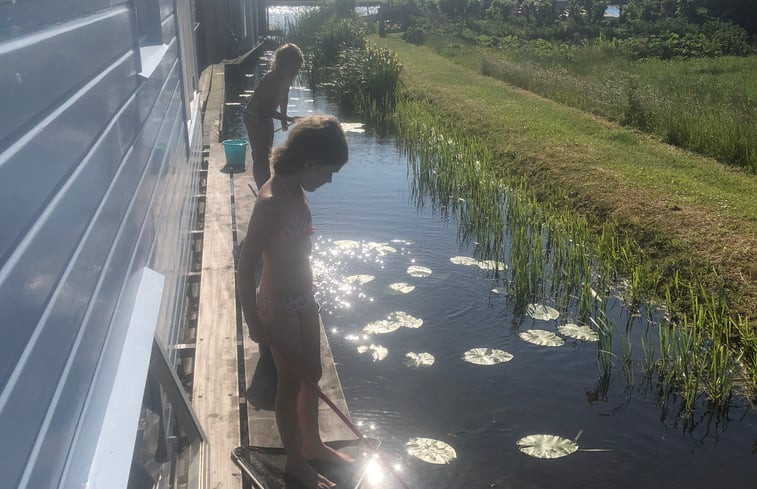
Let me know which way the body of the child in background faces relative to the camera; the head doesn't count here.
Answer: to the viewer's right

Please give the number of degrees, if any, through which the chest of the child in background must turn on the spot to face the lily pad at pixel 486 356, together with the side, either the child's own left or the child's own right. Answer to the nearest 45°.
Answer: approximately 45° to the child's own right

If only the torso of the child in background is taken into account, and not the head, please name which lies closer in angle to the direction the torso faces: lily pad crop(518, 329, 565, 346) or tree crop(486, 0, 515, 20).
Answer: the lily pad

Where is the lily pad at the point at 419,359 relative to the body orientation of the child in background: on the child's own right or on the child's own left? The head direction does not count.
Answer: on the child's own right

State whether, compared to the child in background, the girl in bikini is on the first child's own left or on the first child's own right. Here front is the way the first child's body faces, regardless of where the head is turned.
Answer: on the first child's own right

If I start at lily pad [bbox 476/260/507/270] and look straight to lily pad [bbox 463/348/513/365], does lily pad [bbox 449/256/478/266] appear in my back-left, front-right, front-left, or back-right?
back-right

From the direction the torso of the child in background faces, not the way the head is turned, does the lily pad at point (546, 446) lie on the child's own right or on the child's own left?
on the child's own right

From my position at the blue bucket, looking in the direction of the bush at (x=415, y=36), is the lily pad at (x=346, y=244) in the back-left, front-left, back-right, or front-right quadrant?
back-right

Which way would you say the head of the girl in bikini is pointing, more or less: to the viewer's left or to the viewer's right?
to the viewer's right

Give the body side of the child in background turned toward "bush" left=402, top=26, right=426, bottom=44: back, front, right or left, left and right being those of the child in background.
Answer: left
